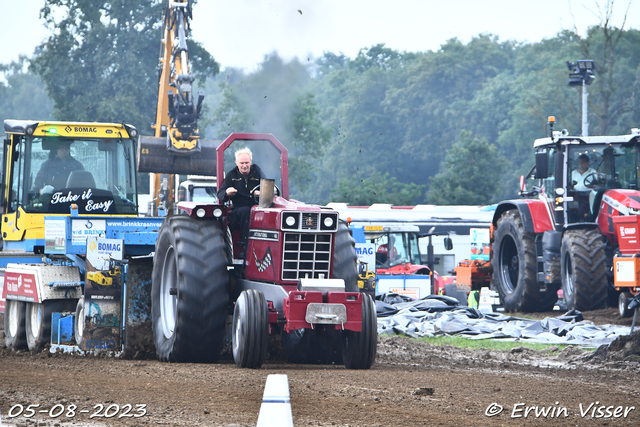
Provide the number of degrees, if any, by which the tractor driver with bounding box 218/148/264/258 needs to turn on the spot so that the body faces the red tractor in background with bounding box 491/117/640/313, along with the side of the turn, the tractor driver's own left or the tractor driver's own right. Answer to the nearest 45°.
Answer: approximately 135° to the tractor driver's own left

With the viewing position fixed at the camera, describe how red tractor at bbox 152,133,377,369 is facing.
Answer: facing the viewer

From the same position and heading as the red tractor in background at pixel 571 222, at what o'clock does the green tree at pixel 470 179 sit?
The green tree is roughly at 7 o'clock from the red tractor in background.

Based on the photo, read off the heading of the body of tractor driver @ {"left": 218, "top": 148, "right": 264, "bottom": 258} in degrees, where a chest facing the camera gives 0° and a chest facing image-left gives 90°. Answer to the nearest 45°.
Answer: approximately 0°

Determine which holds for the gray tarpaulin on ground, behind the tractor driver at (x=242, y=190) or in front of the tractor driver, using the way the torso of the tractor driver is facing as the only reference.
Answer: behind

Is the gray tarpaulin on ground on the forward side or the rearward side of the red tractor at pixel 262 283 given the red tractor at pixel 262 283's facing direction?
on the rearward side

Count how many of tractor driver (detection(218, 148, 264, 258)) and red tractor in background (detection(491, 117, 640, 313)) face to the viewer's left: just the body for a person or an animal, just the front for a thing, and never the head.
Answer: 0

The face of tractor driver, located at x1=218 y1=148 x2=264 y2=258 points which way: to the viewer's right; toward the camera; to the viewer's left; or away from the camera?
toward the camera

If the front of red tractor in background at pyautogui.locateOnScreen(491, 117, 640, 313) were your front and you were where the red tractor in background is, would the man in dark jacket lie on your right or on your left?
on your right

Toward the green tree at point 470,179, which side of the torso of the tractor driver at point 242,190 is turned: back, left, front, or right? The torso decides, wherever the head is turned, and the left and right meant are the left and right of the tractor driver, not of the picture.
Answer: back
